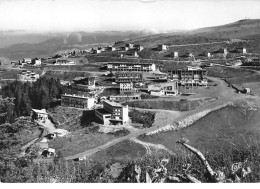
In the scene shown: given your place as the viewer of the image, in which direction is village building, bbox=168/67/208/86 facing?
facing the viewer

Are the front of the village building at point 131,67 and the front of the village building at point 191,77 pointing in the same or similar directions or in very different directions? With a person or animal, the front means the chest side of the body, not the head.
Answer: same or similar directions

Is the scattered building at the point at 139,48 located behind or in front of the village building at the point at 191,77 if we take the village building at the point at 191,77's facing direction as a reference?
behind

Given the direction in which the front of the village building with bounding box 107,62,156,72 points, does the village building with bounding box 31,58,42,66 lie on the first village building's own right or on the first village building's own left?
on the first village building's own right

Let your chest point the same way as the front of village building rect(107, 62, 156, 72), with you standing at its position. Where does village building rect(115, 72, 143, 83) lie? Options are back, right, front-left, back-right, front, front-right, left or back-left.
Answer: front

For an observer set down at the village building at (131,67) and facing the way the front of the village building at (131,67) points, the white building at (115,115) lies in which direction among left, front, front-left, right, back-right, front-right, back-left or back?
front

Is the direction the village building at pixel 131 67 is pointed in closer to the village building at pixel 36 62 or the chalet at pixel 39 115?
the chalet

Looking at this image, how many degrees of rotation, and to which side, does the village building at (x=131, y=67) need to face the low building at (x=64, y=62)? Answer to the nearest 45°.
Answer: approximately 135° to its right

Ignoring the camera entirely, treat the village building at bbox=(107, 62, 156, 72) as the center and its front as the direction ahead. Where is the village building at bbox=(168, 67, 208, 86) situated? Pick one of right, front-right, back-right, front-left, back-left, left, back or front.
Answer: front-left

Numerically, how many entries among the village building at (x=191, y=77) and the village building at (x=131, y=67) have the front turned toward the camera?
2

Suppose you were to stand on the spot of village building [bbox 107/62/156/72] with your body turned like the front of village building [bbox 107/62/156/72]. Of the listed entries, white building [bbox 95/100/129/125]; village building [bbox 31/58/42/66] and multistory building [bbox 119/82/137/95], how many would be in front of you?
2

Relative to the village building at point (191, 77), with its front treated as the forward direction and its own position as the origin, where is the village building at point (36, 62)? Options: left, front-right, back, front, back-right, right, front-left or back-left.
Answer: back-right

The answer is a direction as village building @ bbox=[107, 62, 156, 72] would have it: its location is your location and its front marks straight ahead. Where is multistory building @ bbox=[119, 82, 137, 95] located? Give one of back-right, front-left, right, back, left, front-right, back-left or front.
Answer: front

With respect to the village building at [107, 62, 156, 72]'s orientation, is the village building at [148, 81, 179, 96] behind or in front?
in front

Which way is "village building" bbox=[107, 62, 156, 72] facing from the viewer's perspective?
toward the camera
